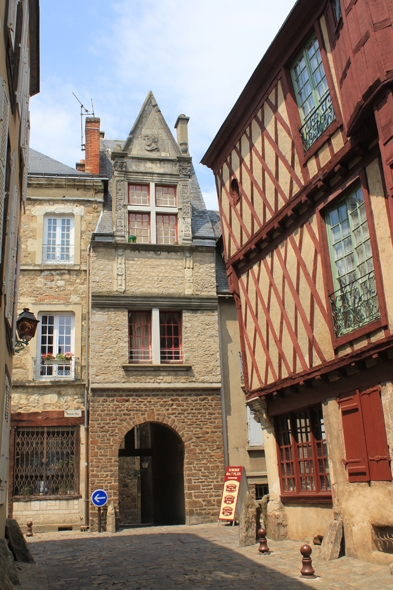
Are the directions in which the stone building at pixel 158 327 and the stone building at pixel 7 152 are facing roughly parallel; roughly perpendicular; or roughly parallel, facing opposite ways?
roughly perpendicular

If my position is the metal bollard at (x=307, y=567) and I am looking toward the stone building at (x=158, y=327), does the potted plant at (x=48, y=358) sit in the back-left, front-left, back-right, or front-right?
front-left

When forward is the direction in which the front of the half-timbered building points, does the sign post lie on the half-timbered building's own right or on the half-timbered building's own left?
on the half-timbered building's own right

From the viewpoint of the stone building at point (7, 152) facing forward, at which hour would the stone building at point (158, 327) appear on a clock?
the stone building at point (158, 327) is roughly at 10 o'clock from the stone building at point (7, 152).

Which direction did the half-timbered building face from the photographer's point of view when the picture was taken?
facing the viewer and to the left of the viewer

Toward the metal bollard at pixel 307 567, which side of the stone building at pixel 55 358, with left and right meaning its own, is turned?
front

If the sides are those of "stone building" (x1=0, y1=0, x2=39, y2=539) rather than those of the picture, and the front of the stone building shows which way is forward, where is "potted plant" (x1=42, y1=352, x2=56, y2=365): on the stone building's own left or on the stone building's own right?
on the stone building's own left

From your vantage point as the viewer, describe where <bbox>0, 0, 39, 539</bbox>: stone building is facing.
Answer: facing to the right of the viewer

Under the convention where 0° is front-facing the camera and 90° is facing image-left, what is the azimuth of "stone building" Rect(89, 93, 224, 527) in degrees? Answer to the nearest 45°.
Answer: approximately 0°

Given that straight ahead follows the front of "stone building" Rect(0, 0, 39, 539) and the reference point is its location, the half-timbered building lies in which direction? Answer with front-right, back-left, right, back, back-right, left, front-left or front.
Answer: front

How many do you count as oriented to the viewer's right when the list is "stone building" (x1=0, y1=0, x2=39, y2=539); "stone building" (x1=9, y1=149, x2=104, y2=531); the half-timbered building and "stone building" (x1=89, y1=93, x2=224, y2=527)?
1

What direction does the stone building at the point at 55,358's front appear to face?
toward the camera

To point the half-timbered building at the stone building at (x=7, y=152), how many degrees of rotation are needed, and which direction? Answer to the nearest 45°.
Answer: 0° — it already faces it

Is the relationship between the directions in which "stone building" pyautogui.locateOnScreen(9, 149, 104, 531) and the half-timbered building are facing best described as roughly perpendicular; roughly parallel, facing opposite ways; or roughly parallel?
roughly perpendicular

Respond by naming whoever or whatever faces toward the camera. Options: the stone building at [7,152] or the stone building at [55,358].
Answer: the stone building at [55,358]

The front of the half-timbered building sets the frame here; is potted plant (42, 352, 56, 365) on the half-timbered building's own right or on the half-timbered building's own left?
on the half-timbered building's own right

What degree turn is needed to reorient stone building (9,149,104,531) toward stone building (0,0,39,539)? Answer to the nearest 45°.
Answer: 0° — it already faces it
